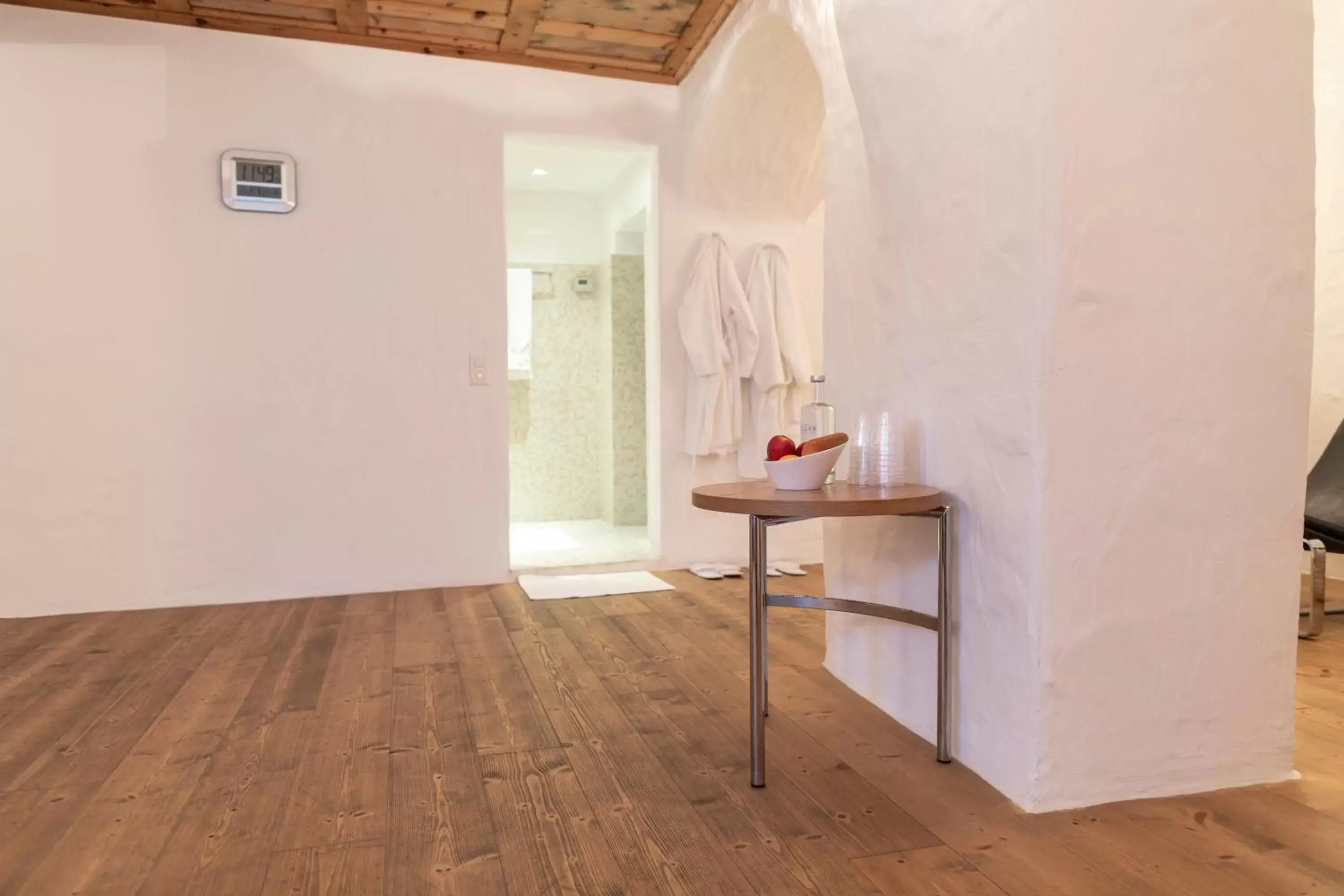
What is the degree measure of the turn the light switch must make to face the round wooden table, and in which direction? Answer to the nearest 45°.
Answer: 0° — it already faces it

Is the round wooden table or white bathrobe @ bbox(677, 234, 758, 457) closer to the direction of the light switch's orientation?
the round wooden table

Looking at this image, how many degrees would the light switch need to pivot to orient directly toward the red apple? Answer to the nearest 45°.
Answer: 0° — it already faces it

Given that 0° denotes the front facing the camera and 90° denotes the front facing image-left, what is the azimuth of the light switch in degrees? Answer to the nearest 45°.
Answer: approximately 0°

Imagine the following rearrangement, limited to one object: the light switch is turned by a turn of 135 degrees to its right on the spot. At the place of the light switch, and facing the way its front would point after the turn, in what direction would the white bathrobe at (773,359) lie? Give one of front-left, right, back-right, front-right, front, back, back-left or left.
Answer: back-right

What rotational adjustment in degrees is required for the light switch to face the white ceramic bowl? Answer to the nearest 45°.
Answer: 0° — it already faces it

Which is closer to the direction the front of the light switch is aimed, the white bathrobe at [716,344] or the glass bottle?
the glass bottle

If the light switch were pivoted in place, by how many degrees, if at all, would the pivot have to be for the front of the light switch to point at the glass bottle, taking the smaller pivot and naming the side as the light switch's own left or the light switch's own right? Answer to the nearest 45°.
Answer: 0° — it already faces it
